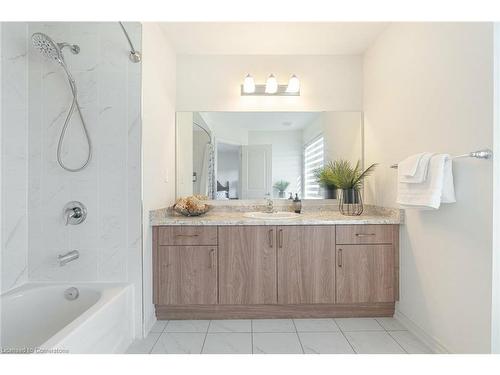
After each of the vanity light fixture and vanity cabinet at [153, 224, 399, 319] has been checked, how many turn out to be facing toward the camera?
2

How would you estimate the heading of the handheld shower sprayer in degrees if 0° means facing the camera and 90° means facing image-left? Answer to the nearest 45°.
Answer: approximately 45°

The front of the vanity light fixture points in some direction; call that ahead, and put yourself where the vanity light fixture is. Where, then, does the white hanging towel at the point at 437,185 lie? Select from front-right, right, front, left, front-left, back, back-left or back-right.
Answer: front-left

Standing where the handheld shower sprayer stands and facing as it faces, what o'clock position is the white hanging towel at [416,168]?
The white hanging towel is roughly at 9 o'clock from the handheld shower sprayer.

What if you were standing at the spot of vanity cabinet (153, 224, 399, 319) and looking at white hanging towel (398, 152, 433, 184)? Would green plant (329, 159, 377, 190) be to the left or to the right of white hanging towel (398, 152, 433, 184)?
left

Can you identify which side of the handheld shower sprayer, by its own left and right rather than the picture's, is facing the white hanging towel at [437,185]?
left

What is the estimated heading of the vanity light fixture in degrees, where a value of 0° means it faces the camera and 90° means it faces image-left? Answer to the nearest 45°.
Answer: approximately 0°
